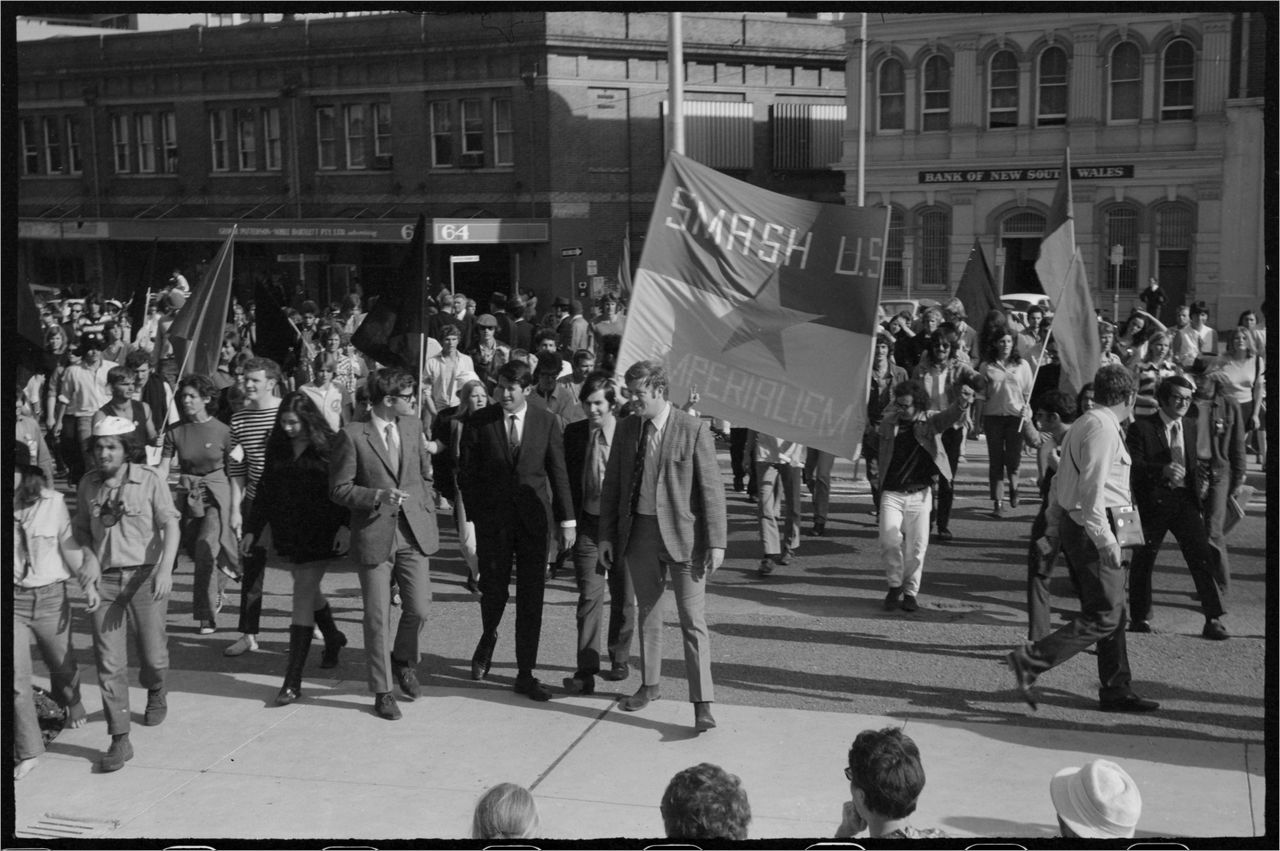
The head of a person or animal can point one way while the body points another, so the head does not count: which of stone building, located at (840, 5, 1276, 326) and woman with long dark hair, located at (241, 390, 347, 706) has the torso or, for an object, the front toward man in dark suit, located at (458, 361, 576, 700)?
the stone building

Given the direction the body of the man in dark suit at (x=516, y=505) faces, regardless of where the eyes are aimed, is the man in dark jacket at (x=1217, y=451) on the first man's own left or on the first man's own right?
on the first man's own left

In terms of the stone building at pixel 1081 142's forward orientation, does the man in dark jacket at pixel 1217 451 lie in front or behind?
in front

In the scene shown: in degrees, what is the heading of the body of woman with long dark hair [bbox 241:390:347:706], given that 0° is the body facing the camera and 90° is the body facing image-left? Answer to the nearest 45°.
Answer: approximately 45°

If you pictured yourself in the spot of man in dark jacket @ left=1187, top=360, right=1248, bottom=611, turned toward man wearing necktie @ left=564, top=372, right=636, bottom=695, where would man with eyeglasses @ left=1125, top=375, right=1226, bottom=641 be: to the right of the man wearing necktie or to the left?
left

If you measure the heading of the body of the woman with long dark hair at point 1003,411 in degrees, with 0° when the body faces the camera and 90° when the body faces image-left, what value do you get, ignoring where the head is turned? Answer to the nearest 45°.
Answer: approximately 0°

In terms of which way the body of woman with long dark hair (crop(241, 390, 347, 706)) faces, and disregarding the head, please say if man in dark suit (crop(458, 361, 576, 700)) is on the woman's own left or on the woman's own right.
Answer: on the woman's own left

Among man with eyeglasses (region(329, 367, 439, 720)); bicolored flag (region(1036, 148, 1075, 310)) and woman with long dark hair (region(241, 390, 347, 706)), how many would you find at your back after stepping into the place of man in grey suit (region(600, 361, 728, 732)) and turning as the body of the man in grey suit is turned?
1

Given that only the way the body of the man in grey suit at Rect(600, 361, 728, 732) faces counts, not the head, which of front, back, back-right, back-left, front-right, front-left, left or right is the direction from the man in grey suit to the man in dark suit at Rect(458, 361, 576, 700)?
right

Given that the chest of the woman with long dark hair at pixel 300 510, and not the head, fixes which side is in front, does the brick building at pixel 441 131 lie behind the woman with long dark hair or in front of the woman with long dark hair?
behind
